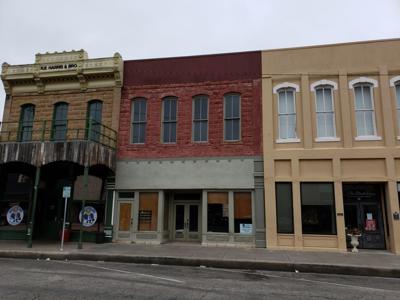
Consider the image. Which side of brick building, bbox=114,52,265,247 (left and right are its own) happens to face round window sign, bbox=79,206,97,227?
right

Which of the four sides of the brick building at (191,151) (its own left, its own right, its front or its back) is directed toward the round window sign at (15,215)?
right

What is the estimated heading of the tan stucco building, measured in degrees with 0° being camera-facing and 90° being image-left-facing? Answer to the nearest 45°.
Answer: approximately 0°

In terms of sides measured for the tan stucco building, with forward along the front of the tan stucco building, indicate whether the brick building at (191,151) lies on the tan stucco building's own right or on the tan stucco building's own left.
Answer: on the tan stucco building's own right

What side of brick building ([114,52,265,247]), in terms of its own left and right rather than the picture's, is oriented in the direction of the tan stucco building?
left

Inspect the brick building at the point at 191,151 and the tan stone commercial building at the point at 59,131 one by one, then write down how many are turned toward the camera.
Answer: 2

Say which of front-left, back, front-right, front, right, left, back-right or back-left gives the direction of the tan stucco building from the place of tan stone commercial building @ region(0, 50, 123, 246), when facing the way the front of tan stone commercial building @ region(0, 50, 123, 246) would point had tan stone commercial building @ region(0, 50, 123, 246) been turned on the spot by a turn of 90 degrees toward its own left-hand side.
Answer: front-right

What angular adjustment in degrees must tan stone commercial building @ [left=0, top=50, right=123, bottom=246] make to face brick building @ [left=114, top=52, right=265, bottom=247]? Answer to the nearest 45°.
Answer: approximately 45° to its left
